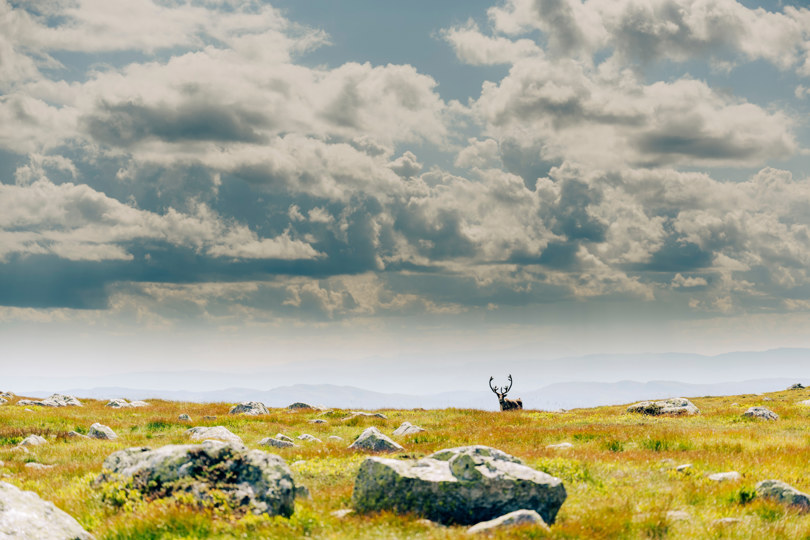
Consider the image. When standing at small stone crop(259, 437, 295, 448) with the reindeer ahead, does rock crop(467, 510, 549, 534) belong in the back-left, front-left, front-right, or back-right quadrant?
back-right

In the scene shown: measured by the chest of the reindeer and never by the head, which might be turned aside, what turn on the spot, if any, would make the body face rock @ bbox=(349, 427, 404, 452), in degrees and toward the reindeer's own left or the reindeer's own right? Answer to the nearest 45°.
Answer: approximately 45° to the reindeer's own left

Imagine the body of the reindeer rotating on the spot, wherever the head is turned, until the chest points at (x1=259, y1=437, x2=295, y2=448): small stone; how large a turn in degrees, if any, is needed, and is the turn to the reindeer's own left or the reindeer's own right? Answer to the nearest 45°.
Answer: approximately 45° to the reindeer's own left

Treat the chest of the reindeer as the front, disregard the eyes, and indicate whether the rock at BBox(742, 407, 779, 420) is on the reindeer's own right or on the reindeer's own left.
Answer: on the reindeer's own left

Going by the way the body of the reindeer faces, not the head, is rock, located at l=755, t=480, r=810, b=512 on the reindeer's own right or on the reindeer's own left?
on the reindeer's own left

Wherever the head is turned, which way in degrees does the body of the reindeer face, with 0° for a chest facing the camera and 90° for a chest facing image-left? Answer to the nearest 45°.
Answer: approximately 45°

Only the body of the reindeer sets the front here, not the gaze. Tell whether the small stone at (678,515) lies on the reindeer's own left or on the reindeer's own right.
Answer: on the reindeer's own left

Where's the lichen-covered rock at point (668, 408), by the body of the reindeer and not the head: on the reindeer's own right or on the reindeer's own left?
on the reindeer's own left
